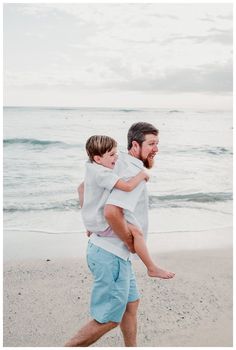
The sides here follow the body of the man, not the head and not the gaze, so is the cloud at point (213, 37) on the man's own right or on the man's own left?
on the man's own left

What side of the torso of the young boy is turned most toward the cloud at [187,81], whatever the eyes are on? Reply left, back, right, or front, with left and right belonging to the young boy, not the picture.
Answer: left

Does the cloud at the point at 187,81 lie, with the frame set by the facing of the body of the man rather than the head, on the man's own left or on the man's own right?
on the man's own left

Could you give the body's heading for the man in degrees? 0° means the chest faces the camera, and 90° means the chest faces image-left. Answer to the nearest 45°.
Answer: approximately 270°

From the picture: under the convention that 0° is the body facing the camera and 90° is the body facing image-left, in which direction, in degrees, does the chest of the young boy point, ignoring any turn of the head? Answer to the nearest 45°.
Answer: approximately 270°

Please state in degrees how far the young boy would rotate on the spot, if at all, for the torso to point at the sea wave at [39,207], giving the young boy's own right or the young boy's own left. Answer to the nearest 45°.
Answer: approximately 90° to the young boy's own left
